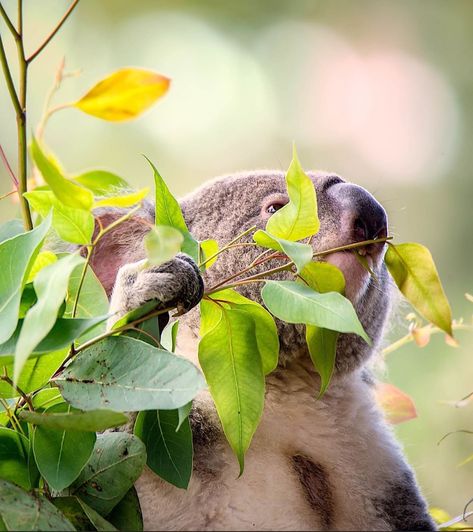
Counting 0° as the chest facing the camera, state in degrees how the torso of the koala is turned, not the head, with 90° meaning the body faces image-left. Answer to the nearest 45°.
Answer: approximately 315°

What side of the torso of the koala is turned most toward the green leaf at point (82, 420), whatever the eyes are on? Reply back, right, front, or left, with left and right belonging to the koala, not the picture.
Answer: right

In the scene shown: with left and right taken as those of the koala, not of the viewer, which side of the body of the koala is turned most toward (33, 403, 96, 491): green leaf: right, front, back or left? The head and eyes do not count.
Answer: right
